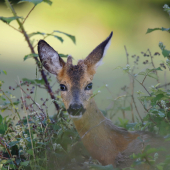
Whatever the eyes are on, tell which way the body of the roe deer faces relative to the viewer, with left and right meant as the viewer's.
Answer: facing the viewer and to the left of the viewer
